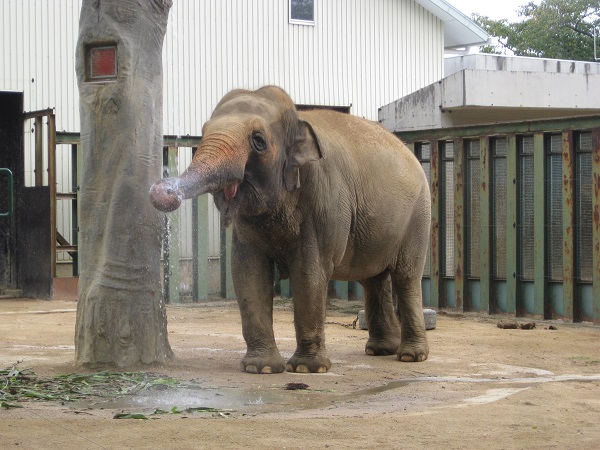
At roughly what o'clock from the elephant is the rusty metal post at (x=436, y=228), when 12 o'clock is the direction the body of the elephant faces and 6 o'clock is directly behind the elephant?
The rusty metal post is roughly at 5 o'clock from the elephant.

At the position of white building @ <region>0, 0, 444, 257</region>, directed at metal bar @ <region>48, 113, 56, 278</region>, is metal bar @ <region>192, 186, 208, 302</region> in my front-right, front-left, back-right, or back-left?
front-left

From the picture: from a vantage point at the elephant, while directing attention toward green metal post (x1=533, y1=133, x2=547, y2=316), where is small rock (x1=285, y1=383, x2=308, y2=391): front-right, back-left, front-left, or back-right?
back-right

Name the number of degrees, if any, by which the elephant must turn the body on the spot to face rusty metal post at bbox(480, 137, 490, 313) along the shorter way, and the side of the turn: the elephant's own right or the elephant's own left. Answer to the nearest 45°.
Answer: approximately 180°

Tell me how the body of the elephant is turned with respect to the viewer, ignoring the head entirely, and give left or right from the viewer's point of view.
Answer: facing the viewer and to the left of the viewer

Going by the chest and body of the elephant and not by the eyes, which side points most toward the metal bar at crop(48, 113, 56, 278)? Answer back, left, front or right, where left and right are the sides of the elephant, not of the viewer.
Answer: right

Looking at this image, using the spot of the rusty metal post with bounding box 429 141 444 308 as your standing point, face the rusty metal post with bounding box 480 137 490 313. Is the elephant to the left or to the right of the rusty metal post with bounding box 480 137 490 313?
right

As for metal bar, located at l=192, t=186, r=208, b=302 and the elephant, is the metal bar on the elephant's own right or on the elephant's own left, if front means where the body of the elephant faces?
on the elephant's own right

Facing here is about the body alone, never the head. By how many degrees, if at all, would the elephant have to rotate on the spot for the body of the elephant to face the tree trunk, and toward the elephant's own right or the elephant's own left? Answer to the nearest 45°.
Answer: approximately 45° to the elephant's own right

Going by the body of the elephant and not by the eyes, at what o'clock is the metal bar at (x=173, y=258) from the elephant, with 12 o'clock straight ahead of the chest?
The metal bar is roughly at 4 o'clock from the elephant.

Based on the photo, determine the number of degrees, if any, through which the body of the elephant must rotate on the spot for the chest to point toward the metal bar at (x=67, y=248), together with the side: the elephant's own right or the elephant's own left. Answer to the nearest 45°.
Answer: approximately 90° to the elephant's own right

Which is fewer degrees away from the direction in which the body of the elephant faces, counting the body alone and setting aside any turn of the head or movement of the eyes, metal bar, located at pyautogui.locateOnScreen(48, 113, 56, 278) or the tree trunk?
the tree trunk

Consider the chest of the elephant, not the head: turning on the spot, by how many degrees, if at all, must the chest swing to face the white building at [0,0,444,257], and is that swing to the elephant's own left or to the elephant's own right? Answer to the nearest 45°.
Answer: approximately 135° to the elephant's own right

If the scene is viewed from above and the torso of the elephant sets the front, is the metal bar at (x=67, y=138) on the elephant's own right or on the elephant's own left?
on the elephant's own right

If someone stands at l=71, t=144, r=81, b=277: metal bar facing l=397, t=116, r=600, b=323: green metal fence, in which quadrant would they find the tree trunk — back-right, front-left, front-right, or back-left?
front-right

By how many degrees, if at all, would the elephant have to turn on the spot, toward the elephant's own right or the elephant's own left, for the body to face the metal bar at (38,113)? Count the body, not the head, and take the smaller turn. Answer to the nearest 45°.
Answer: approximately 90° to the elephant's own right
